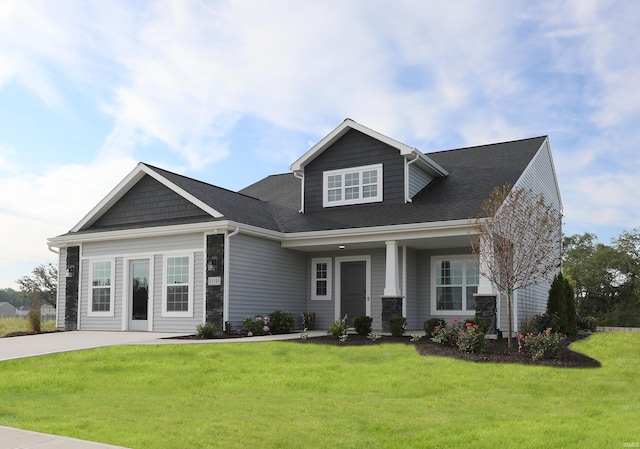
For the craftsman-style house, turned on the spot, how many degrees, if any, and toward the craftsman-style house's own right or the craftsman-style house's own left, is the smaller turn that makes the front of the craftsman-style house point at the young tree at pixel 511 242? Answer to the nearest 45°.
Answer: approximately 90° to the craftsman-style house's own left

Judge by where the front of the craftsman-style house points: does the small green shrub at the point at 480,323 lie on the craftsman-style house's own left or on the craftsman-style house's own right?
on the craftsman-style house's own left

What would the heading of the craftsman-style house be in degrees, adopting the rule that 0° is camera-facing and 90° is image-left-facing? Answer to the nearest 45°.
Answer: approximately 45°

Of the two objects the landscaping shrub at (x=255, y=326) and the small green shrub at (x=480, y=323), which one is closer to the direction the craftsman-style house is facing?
the landscaping shrub

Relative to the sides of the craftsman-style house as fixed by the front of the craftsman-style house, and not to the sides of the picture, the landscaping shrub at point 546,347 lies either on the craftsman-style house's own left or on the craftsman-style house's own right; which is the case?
on the craftsman-style house's own left

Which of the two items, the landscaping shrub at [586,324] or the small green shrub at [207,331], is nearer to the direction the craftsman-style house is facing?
the small green shrub
